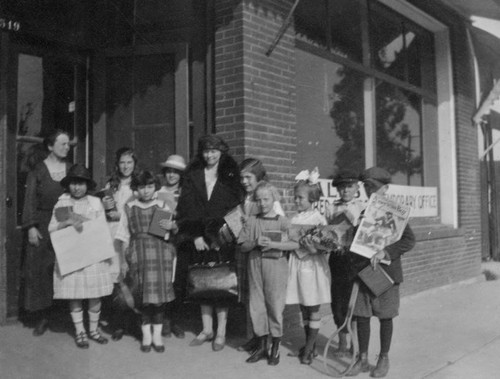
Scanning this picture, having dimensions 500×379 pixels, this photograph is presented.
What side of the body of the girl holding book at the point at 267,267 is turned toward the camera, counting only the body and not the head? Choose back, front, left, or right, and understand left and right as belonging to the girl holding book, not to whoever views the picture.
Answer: front

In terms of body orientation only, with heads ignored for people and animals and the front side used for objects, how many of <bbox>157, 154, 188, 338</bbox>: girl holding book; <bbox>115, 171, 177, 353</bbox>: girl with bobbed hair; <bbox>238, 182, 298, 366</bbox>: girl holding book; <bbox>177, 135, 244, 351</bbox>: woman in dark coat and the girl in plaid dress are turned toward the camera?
5

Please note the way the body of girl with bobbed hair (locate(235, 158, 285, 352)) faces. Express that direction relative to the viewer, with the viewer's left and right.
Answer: facing the viewer and to the left of the viewer

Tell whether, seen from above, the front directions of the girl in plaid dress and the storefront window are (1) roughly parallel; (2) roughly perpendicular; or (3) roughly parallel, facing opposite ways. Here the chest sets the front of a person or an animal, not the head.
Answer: roughly parallel

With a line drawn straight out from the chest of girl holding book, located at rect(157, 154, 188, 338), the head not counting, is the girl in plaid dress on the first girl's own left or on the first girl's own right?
on the first girl's own right

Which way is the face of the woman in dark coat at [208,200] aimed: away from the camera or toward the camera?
toward the camera

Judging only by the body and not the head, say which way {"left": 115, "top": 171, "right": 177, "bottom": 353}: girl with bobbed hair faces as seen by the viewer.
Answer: toward the camera

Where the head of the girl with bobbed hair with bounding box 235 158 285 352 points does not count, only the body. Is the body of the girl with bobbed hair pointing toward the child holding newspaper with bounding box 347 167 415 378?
no

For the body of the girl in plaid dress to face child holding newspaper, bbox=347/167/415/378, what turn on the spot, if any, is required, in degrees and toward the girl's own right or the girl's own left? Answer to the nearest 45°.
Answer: approximately 45° to the girl's own left

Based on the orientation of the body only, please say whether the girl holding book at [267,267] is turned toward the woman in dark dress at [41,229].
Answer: no

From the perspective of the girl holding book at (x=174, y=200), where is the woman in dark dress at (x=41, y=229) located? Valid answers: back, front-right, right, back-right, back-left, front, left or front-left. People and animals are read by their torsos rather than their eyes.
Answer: right

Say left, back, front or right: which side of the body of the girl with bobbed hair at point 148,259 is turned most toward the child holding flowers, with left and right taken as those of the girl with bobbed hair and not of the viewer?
left

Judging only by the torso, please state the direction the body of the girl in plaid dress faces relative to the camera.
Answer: toward the camera

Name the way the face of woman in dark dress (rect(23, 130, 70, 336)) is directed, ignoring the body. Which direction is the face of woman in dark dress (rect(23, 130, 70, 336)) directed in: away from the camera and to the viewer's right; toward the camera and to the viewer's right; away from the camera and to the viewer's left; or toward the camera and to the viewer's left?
toward the camera and to the viewer's right
